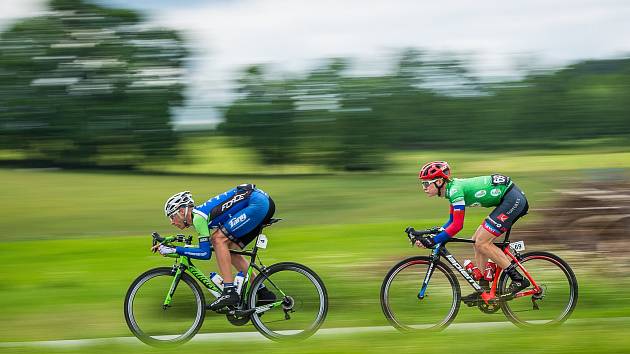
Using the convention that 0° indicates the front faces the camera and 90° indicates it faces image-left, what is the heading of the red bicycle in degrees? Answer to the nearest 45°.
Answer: approximately 90°

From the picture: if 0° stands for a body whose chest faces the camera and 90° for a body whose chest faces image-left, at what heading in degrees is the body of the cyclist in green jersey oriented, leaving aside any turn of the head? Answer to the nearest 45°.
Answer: approximately 90°

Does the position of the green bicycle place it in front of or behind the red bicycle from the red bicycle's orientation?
in front

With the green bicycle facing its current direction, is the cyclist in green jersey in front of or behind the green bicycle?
behind

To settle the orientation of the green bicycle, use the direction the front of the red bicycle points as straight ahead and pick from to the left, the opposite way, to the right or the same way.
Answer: the same way

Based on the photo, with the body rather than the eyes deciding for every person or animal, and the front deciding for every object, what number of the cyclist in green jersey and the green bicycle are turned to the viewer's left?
2

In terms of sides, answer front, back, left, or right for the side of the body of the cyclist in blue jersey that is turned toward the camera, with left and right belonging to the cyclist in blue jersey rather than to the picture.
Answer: left

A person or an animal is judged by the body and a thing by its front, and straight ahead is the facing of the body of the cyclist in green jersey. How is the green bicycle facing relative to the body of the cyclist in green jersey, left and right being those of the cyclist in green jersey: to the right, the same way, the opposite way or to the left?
the same way

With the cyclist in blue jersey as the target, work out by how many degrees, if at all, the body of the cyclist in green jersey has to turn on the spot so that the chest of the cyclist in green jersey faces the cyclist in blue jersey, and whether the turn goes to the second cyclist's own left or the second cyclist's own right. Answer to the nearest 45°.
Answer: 0° — they already face them

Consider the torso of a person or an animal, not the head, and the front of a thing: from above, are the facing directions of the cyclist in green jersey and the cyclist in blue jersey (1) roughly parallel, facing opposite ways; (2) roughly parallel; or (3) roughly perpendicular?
roughly parallel

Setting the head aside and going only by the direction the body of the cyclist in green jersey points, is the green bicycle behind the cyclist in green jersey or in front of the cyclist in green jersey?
in front

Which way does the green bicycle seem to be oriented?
to the viewer's left

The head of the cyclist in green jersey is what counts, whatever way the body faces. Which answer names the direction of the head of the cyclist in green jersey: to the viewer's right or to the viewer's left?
to the viewer's left

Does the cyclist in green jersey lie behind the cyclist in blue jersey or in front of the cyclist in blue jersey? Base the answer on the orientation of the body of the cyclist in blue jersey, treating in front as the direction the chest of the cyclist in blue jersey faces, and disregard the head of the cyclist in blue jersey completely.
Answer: behind

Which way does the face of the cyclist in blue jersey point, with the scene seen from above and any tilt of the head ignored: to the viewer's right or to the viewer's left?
to the viewer's left

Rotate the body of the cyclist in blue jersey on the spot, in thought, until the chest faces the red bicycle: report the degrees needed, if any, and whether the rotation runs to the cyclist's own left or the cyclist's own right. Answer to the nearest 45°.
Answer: approximately 180°

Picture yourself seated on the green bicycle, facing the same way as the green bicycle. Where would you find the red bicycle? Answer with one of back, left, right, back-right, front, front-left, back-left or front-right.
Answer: back
